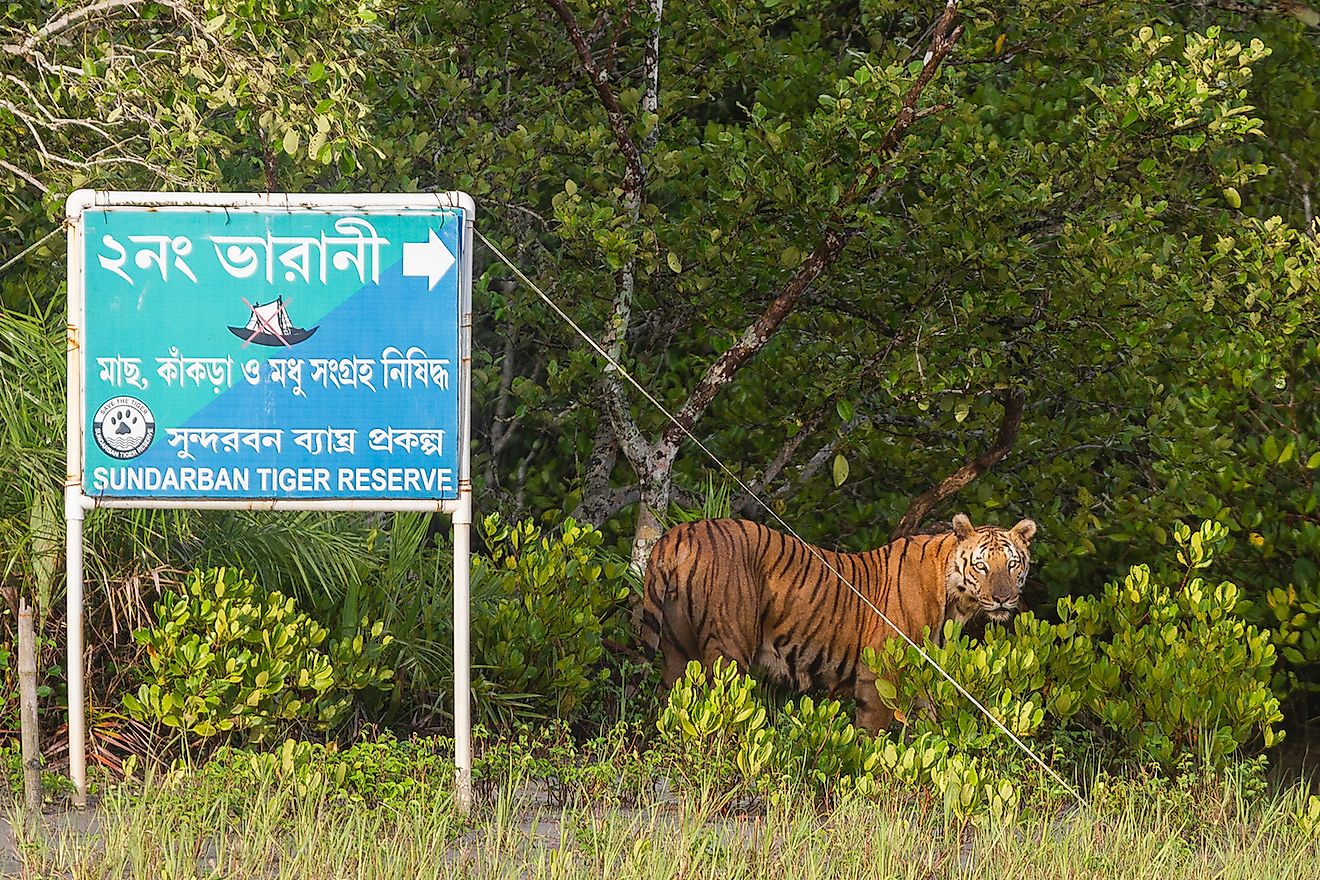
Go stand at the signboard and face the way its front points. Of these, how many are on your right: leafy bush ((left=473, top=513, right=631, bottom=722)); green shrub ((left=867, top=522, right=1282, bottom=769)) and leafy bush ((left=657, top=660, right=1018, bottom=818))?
0

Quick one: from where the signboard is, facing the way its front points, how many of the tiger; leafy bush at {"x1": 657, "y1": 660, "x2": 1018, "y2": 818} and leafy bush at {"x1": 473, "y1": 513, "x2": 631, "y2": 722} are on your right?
0

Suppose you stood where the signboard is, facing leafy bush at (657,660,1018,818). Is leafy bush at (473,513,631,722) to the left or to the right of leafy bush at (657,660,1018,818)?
left

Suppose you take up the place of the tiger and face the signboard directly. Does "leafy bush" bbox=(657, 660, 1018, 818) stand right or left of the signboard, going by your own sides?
left

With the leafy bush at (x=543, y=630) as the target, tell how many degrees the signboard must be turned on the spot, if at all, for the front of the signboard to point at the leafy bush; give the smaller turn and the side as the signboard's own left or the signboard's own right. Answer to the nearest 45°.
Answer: approximately 135° to the signboard's own left

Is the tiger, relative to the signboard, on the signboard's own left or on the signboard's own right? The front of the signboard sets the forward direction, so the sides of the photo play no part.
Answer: on the signboard's own left

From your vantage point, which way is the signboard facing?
toward the camera

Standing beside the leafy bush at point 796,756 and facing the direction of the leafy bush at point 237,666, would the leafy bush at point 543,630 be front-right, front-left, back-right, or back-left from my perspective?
front-right

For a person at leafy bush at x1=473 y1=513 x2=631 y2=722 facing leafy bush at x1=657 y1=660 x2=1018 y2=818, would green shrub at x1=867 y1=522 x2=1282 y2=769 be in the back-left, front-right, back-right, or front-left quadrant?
front-left

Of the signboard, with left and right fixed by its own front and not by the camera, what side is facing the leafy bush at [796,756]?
left

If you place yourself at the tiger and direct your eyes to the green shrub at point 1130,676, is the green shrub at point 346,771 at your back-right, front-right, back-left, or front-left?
back-right

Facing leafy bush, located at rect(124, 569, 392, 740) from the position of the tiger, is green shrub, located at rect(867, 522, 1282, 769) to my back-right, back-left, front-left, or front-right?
back-left

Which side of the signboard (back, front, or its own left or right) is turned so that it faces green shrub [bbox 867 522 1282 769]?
left

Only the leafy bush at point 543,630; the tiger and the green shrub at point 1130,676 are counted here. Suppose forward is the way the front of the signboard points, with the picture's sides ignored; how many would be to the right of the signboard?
0

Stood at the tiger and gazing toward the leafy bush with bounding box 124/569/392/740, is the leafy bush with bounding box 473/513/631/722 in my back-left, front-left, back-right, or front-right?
front-right
